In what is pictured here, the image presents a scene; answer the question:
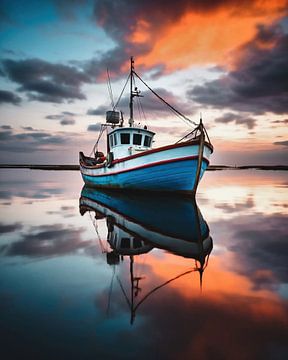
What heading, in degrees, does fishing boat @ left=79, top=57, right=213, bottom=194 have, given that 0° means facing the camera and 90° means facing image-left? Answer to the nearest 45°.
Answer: approximately 315°
